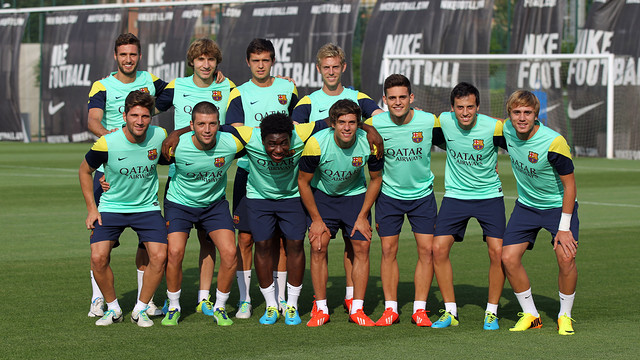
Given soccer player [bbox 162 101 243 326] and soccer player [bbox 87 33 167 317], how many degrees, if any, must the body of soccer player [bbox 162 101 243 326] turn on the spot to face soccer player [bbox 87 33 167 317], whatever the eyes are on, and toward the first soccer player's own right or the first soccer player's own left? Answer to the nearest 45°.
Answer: approximately 135° to the first soccer player's own right

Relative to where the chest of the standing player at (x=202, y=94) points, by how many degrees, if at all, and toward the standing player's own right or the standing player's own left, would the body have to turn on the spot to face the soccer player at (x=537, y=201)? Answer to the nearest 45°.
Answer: approximately 45° to the standing player's own left

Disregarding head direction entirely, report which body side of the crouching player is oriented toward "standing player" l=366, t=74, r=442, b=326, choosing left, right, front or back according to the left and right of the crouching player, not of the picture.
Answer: left

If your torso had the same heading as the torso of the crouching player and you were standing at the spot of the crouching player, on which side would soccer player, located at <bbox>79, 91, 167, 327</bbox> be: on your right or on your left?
on your right
